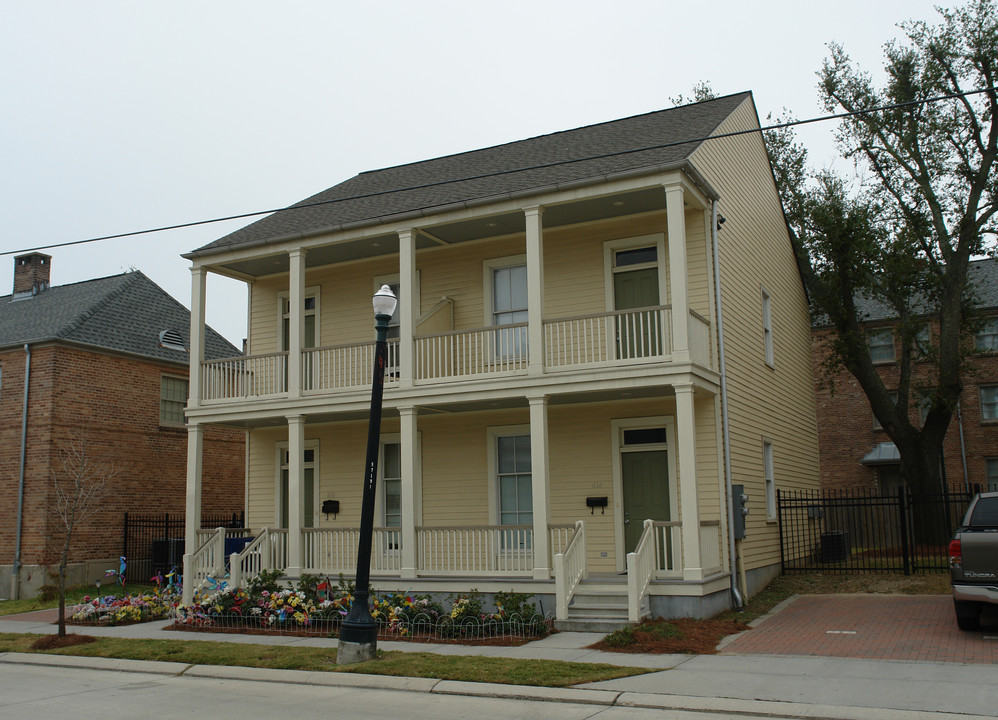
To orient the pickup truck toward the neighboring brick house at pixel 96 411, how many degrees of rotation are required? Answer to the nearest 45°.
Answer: approximately 90° to its left

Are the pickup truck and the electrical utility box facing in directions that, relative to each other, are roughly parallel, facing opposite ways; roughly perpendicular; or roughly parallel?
roughly perpendicular

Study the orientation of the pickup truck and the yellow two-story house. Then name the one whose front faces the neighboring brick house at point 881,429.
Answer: the pickup truck

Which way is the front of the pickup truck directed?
away from the camera

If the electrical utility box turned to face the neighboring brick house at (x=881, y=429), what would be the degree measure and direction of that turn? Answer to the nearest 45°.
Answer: approximately 90° to its left

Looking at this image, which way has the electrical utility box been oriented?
to the viewer's right

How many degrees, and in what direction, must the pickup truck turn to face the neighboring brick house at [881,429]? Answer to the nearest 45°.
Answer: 0° — it already faces it

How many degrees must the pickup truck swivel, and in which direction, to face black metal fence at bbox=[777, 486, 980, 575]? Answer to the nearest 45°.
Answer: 0° — it already faces it

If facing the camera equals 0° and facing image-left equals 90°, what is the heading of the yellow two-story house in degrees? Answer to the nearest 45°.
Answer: approximately 45°

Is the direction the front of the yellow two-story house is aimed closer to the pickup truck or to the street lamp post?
the street lamp post

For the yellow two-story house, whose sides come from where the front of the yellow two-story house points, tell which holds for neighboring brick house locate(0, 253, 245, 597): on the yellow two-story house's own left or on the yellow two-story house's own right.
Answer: on the yellow two-story house's own right

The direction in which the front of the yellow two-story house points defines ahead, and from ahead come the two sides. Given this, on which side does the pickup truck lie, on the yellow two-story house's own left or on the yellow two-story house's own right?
on the yellow two-story house's own left

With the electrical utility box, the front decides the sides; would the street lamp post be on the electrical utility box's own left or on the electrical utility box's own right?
on the electrical utility box's own right

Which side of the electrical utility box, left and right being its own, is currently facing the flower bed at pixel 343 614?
back
